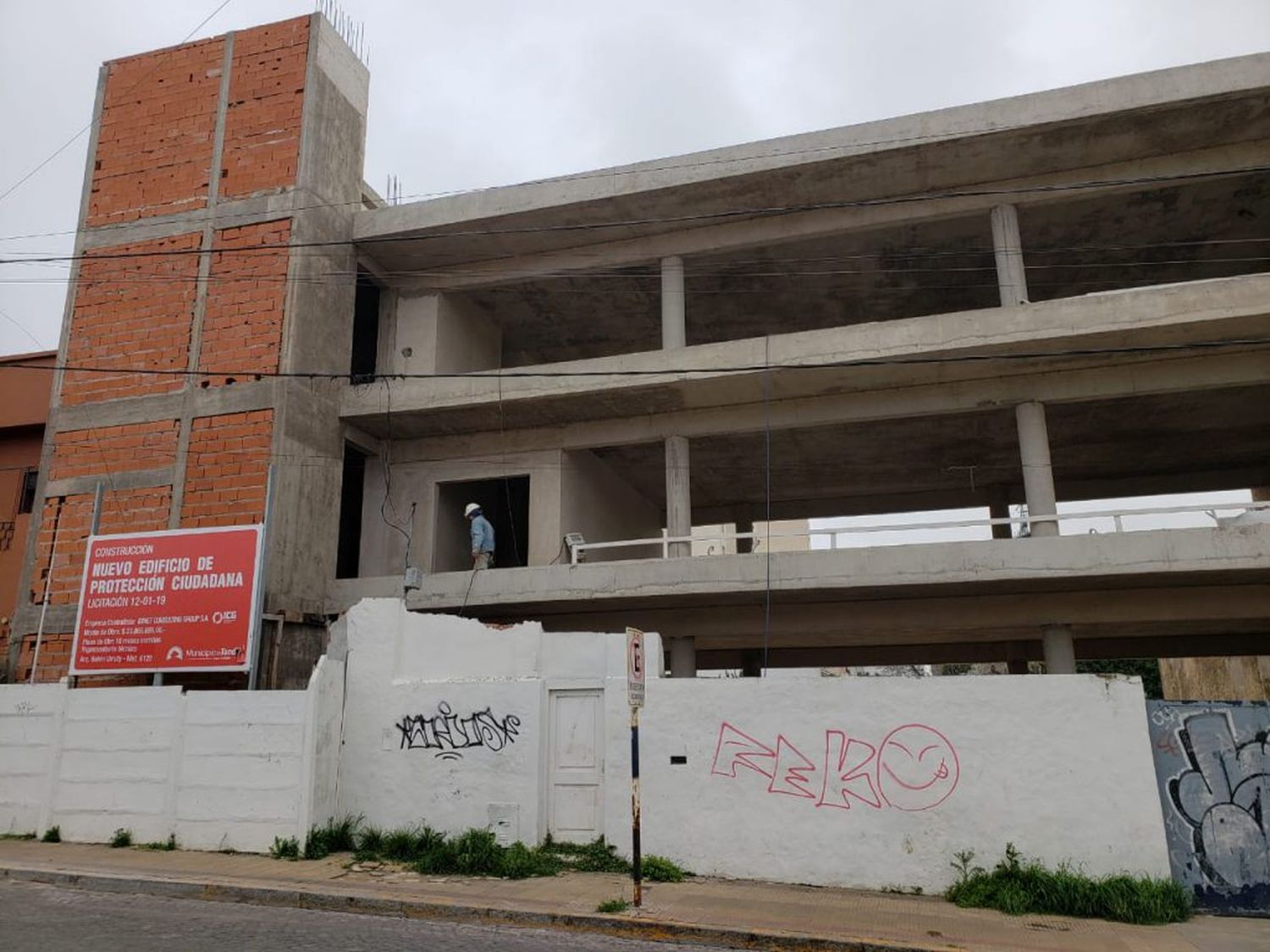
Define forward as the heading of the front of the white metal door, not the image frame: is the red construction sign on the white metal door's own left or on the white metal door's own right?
on the white metal door's own right

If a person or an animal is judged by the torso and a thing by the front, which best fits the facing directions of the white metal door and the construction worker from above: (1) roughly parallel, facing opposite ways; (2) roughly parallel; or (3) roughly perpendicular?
roughly perpendicular

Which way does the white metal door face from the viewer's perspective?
toward the camera

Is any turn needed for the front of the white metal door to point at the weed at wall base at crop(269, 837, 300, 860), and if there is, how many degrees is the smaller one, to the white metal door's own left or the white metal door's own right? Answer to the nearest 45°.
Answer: approximately 90° to the white metal door's own right

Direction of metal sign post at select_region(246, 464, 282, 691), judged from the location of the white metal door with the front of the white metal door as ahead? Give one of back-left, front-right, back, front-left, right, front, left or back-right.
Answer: back-right

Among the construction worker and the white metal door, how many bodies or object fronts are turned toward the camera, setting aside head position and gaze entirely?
1
